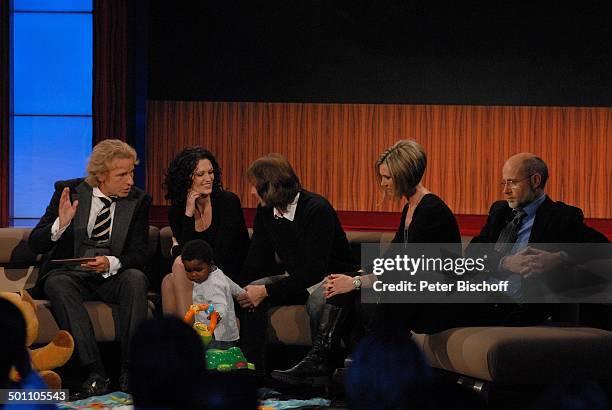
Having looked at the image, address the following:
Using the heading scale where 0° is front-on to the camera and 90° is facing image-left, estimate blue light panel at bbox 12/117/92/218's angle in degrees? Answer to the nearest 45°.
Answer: approximately 0°

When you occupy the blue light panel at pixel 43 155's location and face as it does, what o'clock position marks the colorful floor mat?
The colorful floor mat is roughly at 12 o'clock from the blue light panel.

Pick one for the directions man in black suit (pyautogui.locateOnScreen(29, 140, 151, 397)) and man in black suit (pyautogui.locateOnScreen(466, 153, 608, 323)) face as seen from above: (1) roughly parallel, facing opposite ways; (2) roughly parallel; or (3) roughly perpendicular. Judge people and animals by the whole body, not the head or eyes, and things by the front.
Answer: roughly perpendicular

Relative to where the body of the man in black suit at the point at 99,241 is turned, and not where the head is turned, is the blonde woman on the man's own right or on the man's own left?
on the man's own left

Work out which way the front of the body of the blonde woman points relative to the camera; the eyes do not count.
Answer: to the viewer's left

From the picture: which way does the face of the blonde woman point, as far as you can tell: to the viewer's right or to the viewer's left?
to the viewer's left

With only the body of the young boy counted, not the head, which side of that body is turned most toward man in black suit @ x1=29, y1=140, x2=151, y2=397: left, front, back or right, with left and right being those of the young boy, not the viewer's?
right
